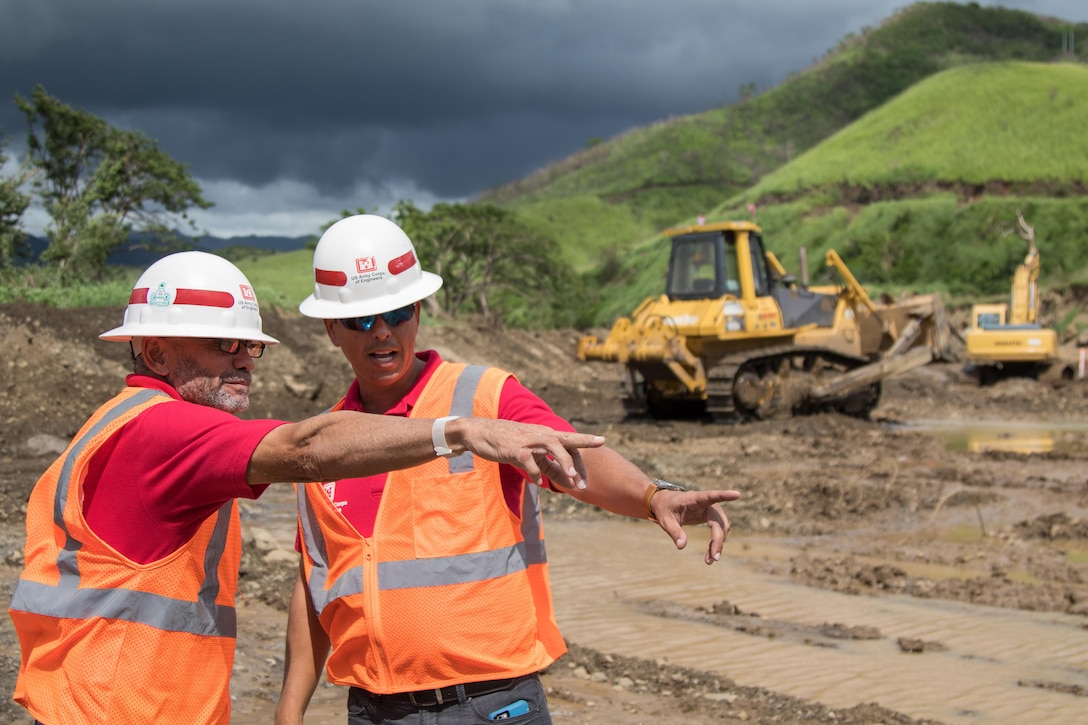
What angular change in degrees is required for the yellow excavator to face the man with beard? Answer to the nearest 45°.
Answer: approximately 180°

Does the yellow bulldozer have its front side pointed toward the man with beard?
no

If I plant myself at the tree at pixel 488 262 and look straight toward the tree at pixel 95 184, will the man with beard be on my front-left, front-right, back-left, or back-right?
front-left

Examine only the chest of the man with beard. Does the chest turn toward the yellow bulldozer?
no

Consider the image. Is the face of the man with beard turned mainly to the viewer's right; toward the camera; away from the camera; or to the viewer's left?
to the viewer's right

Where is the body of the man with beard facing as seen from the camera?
to the viewer's right

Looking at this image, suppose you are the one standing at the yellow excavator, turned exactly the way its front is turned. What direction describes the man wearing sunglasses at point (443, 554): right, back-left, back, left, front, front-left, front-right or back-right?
back

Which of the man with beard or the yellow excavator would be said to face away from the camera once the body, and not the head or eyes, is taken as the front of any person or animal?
the yellow excavator

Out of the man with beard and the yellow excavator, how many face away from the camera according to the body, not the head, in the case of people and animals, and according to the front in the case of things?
1

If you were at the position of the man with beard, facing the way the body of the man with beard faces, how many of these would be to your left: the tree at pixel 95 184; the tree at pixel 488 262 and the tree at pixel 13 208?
3

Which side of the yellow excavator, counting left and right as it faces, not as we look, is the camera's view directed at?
back

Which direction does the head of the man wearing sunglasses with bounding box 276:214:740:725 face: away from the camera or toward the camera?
toward the camera
